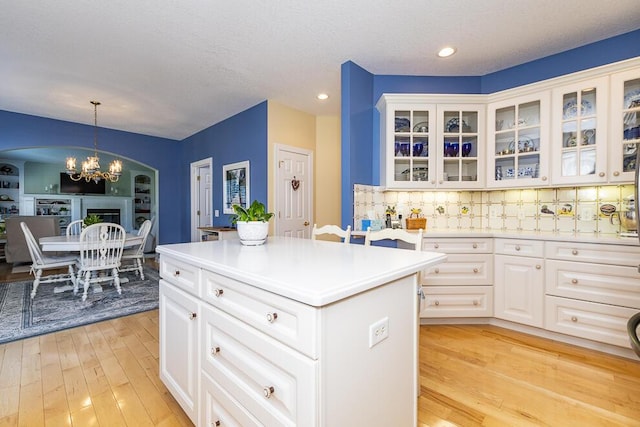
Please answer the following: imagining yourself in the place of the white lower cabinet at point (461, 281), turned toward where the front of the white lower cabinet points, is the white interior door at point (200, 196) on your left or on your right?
on your right

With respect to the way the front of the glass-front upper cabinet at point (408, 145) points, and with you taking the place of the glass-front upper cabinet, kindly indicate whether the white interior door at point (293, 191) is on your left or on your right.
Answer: on your right

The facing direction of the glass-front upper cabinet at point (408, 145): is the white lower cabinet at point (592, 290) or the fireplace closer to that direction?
the white lower cabinet

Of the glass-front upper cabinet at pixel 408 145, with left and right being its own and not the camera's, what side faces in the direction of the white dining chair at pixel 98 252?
right

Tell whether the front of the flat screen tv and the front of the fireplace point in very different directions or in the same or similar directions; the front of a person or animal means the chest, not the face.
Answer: same or similar directions

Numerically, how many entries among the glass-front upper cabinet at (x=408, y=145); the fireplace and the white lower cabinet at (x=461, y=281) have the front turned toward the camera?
3

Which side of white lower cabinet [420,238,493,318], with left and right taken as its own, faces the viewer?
front

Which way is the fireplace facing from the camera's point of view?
toward the camera

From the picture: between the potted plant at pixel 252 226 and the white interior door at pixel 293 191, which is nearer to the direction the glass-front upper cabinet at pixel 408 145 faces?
the potted plant

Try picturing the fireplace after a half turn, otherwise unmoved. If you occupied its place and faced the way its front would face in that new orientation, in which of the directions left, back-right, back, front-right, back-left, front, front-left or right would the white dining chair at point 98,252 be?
back

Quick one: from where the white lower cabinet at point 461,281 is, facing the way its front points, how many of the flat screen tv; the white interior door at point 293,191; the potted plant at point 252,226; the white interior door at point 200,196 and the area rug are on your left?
0

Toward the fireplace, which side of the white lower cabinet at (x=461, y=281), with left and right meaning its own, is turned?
right

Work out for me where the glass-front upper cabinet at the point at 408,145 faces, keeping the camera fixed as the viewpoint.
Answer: facing the viewer

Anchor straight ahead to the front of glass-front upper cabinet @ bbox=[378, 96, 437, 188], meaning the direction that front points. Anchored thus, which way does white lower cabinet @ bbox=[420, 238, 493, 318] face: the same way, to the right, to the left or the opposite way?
the same way

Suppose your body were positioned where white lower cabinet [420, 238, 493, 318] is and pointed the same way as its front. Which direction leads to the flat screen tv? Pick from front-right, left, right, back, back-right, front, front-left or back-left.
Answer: right

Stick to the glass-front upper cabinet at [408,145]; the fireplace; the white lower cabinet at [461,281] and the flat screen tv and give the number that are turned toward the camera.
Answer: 4
